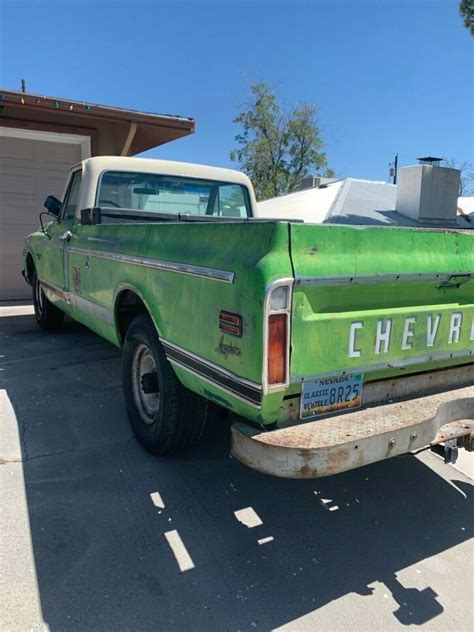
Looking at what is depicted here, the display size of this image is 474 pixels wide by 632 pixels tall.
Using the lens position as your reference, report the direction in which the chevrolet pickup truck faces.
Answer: facing away from the viewer and to the left of the viewer

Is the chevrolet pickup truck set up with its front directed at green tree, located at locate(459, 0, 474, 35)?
no
